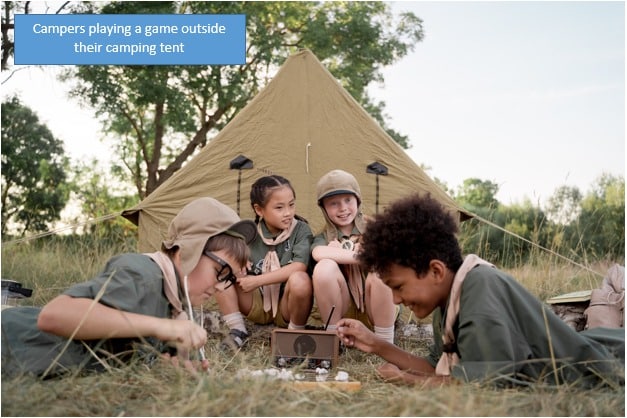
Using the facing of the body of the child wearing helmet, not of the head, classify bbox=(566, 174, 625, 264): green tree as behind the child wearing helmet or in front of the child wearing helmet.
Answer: behind

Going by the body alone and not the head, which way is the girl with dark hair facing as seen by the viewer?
toward the camera

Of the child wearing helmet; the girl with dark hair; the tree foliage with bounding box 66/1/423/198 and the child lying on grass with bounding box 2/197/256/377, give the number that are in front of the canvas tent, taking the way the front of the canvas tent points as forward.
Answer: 3

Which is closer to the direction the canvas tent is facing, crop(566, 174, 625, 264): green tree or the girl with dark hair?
the girl with dark hair

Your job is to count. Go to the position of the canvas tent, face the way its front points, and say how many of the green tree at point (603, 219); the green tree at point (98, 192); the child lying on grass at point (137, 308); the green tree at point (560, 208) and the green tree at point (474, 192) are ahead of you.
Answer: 1

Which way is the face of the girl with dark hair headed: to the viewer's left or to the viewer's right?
to the viewer's right

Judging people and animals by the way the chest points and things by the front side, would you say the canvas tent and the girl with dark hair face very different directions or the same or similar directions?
same or similar directions

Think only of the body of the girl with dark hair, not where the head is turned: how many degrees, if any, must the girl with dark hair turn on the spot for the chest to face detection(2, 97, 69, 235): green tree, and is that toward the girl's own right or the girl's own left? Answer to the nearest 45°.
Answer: approximately 135° to the girl's own right

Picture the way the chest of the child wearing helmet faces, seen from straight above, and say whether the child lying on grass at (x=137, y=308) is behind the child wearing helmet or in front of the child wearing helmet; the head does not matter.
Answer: in front

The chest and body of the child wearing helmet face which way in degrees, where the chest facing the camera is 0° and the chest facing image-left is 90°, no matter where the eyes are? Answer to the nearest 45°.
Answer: approximately 0°

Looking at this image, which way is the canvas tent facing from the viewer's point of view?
toward the camera

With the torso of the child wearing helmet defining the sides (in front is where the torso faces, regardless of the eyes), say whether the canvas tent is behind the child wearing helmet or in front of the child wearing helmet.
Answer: behind

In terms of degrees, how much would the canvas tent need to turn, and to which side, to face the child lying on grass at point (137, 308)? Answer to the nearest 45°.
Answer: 0° — it already faces them

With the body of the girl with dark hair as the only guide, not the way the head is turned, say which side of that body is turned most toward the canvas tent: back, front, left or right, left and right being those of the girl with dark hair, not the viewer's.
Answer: back
